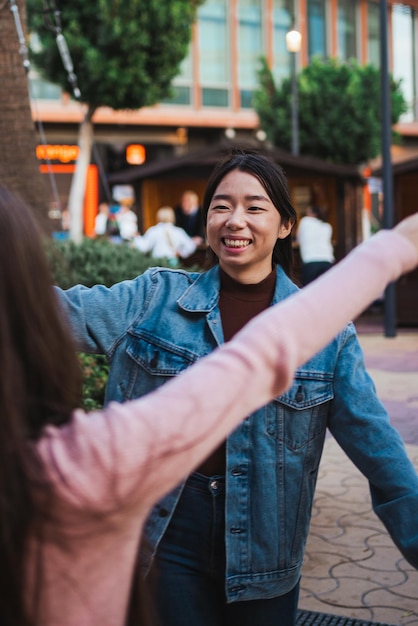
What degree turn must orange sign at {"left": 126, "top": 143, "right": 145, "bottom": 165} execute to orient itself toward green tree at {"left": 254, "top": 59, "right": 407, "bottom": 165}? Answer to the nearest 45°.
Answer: approximately 45° to its left

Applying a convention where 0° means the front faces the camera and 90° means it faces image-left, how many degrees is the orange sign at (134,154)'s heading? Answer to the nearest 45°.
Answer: approximately 0°

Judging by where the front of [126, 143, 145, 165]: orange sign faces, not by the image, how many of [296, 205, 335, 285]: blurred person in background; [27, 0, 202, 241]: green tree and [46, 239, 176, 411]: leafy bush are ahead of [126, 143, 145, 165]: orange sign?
3

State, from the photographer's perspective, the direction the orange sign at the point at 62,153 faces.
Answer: facing the viewer

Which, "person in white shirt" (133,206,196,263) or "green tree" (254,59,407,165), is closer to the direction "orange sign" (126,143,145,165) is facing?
the person in white shirt

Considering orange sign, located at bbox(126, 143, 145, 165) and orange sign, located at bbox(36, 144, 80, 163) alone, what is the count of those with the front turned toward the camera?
2

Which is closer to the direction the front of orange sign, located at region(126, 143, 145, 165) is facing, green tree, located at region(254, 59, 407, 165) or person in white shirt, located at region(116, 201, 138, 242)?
the person in white shirt

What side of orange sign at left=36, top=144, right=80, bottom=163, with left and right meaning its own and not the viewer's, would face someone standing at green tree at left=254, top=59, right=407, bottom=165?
left

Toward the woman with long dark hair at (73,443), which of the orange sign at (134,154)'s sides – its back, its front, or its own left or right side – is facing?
front

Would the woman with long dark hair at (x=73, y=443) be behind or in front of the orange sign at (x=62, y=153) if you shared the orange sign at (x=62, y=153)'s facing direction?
in front

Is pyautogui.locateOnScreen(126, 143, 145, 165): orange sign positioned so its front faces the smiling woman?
yes

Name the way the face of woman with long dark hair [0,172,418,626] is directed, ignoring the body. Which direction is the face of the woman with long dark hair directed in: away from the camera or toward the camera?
away from the camera

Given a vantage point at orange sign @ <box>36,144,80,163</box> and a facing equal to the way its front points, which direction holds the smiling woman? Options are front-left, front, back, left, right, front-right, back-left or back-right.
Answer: front

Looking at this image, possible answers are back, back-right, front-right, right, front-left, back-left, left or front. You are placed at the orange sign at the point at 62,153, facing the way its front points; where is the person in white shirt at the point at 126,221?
front

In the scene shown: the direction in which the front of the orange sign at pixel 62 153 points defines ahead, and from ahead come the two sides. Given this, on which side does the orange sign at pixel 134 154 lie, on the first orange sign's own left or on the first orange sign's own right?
on the first orange sign's own left
